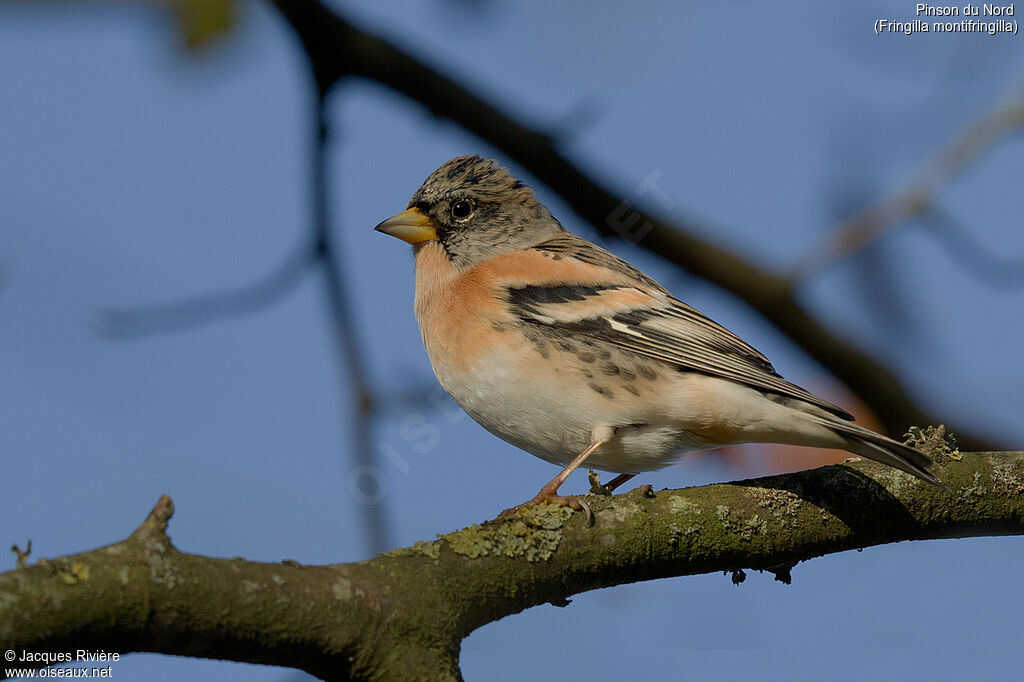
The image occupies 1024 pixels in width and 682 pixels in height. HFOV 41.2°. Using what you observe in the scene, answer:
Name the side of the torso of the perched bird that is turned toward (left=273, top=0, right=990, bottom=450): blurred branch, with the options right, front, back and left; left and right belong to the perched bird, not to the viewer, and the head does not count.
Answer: right

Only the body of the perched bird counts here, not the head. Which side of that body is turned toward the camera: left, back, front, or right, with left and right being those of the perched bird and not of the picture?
left
